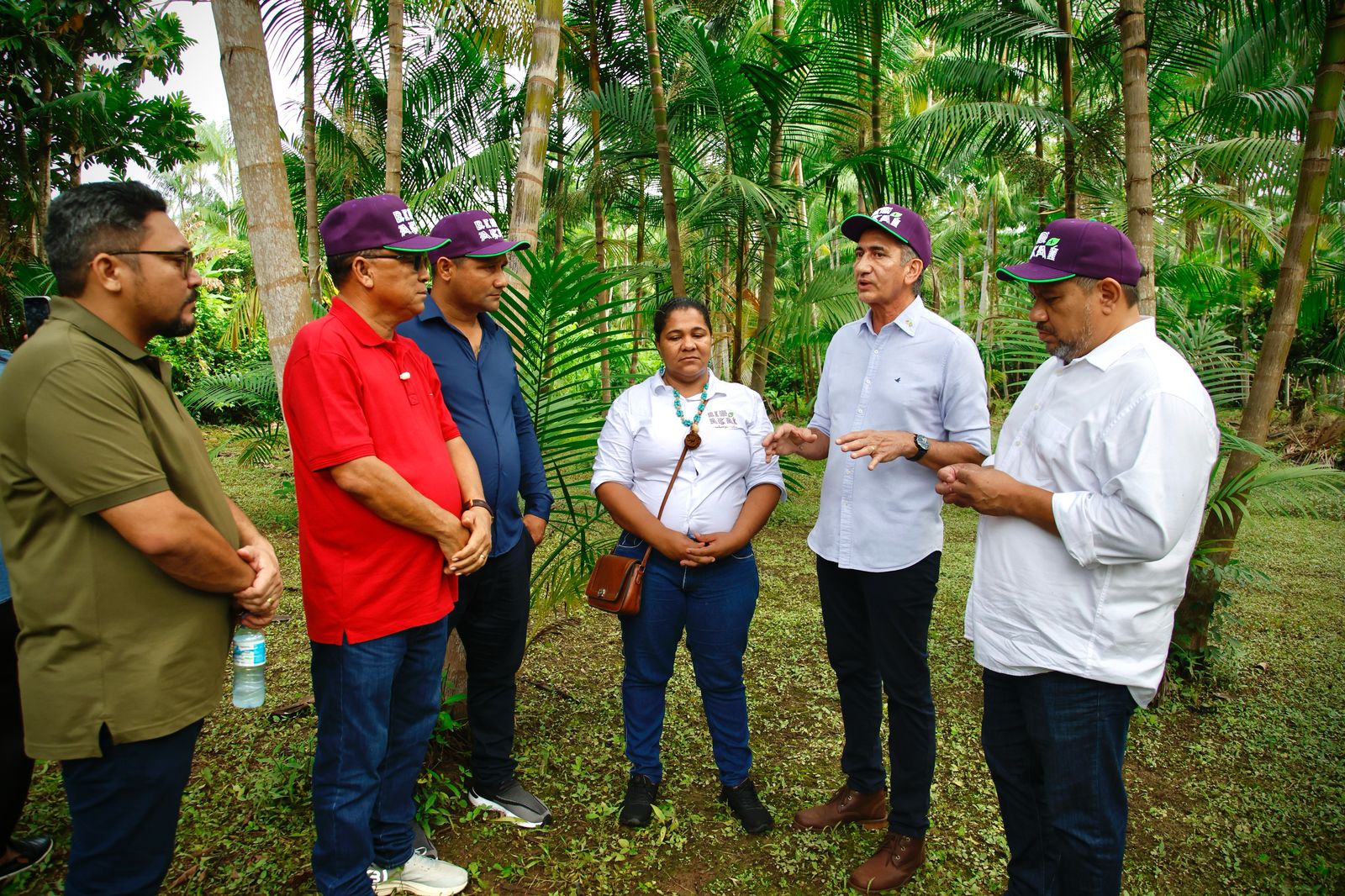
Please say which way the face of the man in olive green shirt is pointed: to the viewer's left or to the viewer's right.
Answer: to the viewer's right

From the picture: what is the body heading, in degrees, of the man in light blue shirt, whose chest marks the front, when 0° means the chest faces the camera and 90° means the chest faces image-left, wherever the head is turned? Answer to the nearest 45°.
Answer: approximately 45°

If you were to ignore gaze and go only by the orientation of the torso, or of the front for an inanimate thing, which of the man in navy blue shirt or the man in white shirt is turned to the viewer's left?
the man in white shirt

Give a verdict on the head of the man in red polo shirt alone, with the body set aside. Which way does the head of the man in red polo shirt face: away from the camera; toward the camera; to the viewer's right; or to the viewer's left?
to the viewer's right

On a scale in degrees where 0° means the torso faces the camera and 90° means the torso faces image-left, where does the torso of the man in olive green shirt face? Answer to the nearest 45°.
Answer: approximately 270°

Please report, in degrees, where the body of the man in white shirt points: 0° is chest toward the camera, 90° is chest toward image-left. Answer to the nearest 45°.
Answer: approximately 90°

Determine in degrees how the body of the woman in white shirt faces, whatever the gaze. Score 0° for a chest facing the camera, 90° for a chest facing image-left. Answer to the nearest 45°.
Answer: approximately 0°

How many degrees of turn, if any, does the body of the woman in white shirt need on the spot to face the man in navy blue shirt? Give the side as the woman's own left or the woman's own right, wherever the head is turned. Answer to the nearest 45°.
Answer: approximately 90° to the woman's own right

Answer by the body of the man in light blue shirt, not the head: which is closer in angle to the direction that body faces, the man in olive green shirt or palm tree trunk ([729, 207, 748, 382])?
the man in olive green shirt

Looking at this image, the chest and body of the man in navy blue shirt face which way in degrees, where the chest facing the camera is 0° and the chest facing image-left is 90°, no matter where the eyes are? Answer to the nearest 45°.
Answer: approximately 315°
